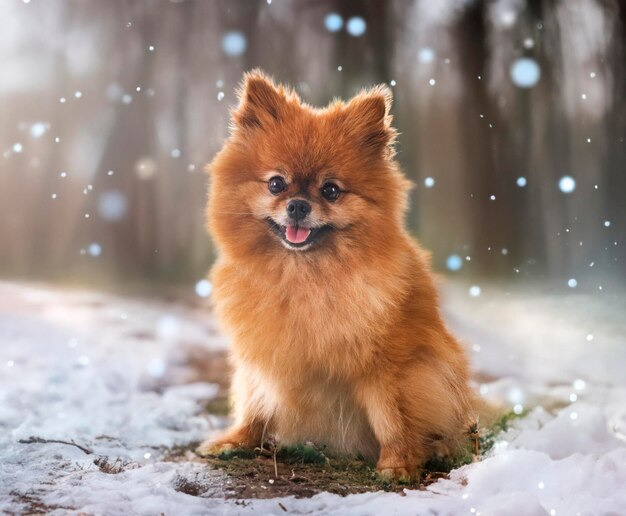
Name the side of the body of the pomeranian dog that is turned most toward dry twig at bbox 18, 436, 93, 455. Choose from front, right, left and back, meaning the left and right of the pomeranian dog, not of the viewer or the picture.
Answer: right

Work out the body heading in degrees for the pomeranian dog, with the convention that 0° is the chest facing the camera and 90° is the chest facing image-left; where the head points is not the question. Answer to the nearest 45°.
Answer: approximately 45°
